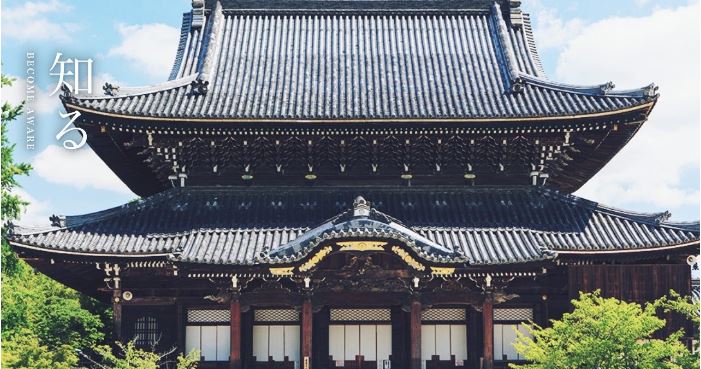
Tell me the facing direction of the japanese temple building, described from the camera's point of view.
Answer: facing the viewer

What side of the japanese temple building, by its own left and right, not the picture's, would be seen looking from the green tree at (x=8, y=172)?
right

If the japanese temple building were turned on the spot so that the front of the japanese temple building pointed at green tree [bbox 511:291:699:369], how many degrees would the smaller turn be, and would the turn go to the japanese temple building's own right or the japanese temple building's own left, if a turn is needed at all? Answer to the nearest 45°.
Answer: approximately 45° to the japanese temple building's own left

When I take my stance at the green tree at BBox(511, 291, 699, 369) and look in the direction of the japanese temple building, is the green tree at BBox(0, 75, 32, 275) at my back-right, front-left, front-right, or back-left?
front-left

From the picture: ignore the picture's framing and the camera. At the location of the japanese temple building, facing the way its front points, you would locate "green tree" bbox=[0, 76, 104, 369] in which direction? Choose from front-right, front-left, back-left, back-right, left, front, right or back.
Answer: right
